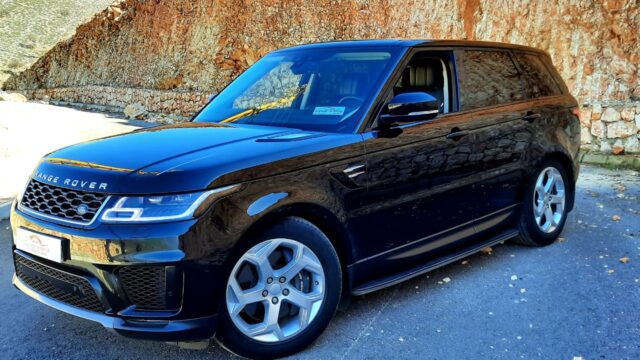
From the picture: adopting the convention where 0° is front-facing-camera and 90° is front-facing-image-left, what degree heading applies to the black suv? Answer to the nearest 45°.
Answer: approximately 45°
